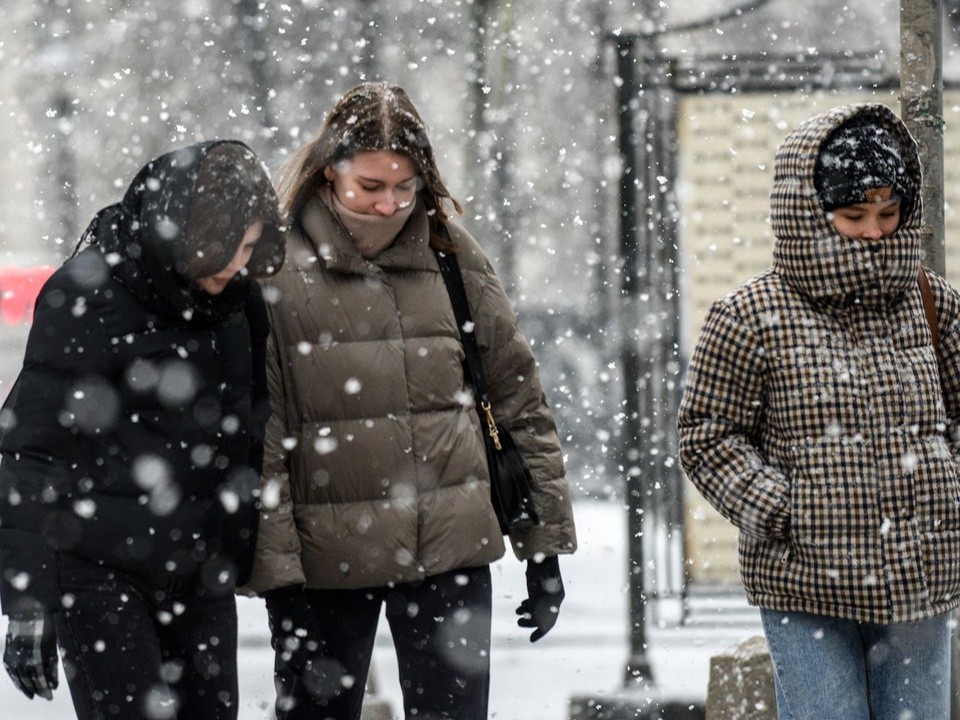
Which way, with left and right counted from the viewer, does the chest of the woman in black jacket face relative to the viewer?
facing the viewer and to the right of the viewer

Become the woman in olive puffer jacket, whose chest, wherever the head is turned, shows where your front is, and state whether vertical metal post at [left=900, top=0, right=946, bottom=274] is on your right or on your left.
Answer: on your left

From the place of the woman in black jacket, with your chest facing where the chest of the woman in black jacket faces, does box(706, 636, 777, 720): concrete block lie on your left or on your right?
on your left

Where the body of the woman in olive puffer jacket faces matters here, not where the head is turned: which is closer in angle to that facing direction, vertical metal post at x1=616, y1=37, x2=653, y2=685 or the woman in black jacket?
the woman in black jacket

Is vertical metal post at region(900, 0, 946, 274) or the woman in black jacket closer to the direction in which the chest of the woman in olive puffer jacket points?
the woman in black jacket

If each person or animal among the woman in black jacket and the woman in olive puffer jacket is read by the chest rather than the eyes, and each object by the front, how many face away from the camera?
0

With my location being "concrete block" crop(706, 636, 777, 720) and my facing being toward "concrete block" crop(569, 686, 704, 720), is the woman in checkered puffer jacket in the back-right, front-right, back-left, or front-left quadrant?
back-left

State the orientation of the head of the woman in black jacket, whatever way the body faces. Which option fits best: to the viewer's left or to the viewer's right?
to the viewer's right

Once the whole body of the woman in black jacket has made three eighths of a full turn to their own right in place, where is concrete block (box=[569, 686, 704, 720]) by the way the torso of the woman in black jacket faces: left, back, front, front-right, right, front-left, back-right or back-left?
back-right

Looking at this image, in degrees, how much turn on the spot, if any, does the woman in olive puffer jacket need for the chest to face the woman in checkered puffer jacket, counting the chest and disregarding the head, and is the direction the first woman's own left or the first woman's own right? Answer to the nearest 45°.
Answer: approximately 90° to the first woman's own left

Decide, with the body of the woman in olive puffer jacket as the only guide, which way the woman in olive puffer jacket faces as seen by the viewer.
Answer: toward the camera
